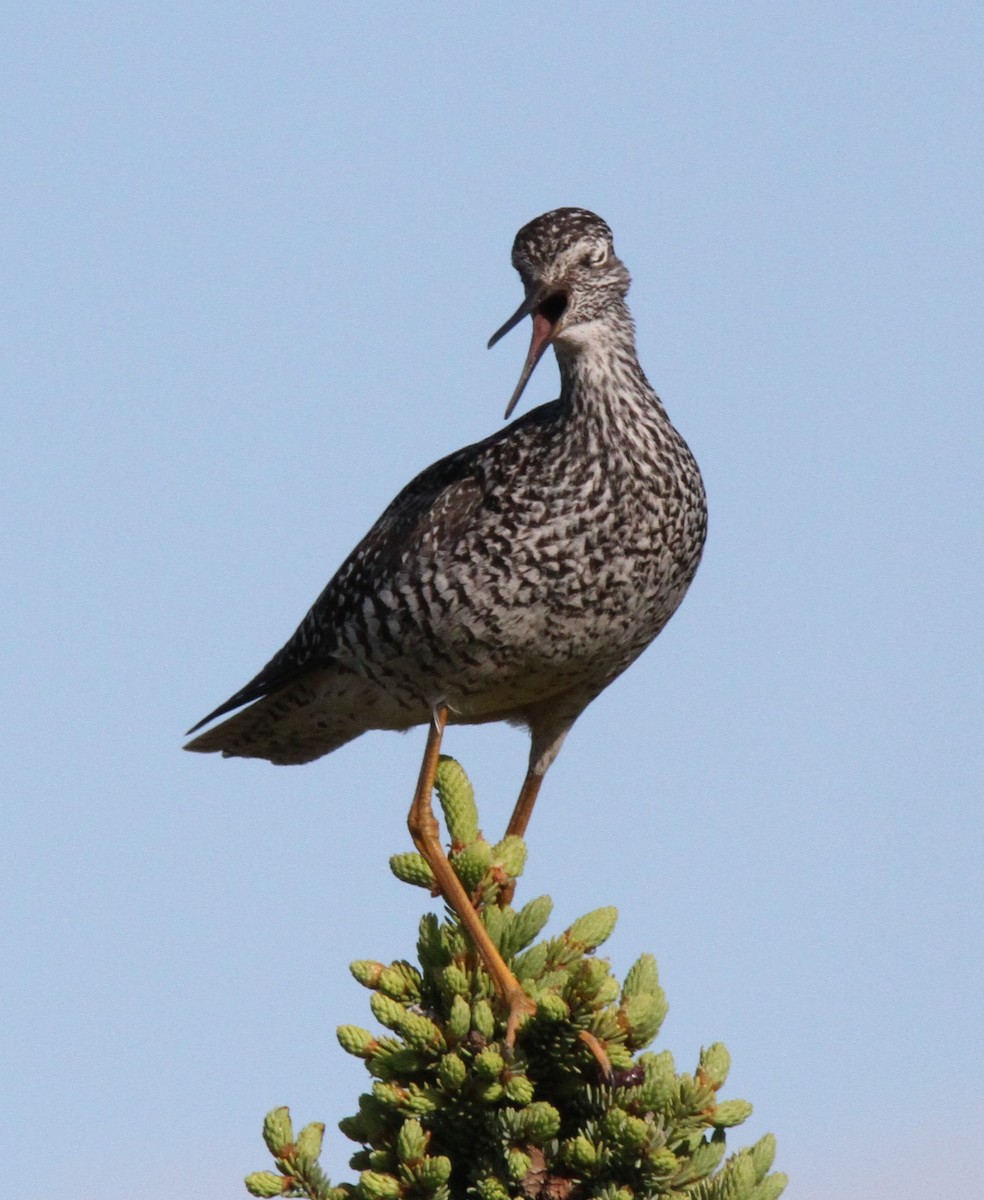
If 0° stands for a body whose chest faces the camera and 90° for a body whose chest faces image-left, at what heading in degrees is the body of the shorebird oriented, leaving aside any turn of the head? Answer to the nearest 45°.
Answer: approximately 315°
